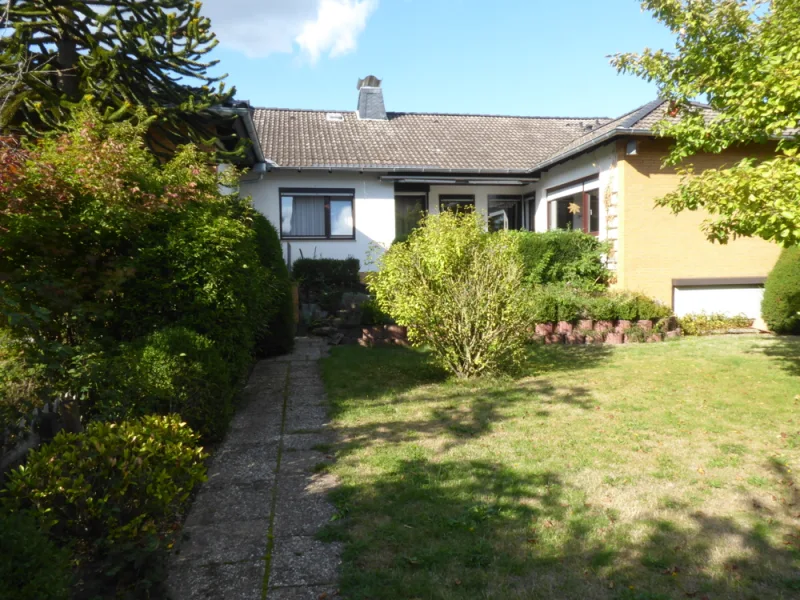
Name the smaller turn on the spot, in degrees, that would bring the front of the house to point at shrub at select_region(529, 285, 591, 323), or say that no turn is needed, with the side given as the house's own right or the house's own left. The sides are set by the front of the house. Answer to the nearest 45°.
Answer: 0° — it already faces it

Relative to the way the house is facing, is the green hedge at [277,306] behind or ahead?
ahead

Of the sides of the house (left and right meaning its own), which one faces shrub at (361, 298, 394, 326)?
front

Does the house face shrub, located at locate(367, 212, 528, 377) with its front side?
yes

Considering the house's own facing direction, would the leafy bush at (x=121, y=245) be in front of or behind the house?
in front

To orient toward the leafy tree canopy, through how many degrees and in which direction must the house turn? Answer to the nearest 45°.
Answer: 0° — it already faces it

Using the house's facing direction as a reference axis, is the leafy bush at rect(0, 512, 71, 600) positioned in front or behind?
in front

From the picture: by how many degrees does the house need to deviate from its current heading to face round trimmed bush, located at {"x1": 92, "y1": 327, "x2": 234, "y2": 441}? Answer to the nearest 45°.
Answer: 0° — it already faces it

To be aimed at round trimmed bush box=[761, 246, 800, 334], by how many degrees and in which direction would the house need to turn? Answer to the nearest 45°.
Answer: approximately 45° to its left

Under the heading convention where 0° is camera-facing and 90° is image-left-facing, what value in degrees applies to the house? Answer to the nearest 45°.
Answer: approximately 0°
